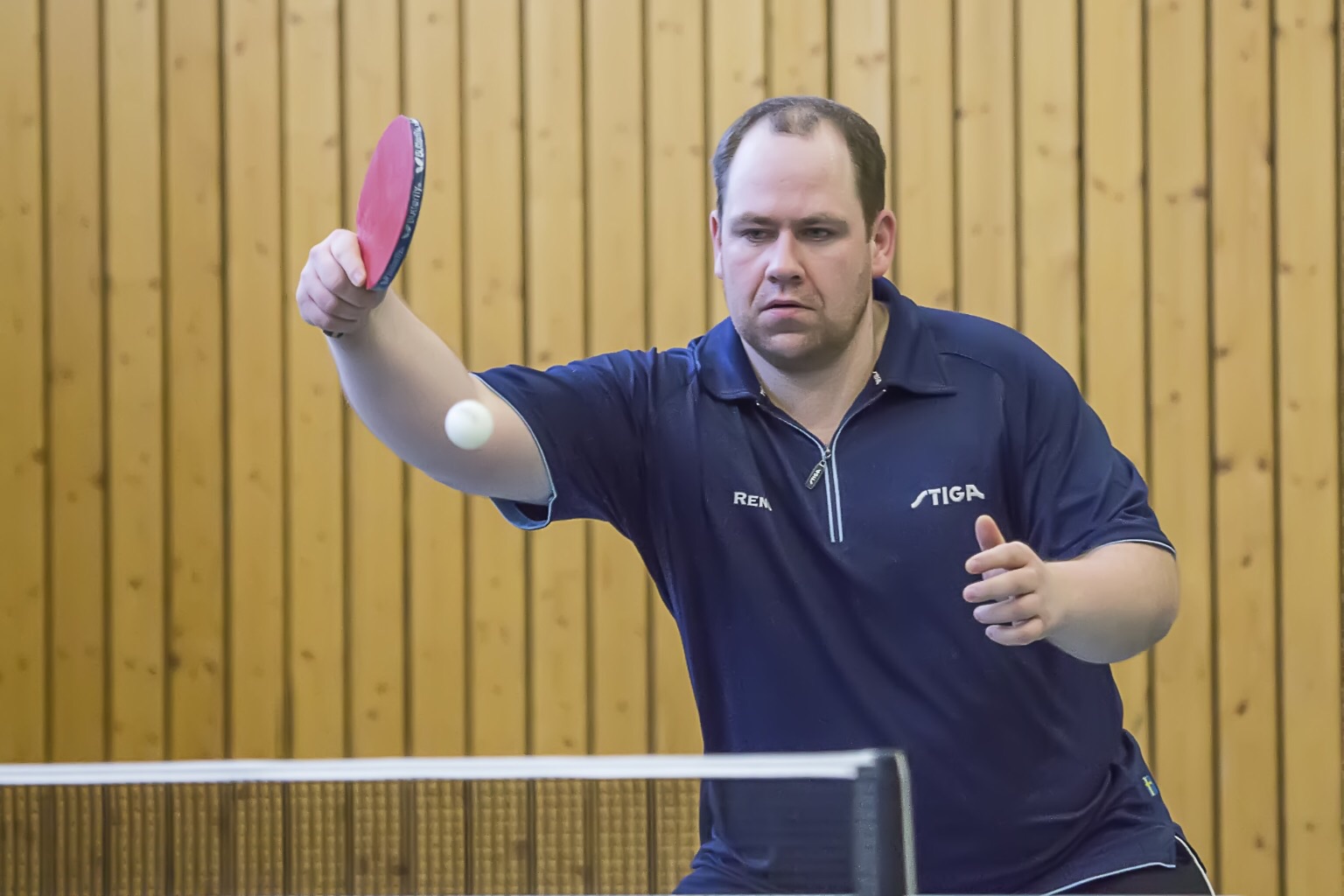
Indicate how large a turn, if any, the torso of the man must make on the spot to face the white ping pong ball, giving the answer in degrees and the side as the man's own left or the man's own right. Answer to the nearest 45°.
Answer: approximately 45° to the man's own right

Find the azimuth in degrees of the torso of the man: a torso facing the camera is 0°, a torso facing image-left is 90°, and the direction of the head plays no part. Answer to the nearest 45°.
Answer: approximately 0°

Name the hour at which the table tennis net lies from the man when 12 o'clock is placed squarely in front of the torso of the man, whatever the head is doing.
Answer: The table tennis net is roughly at 1 o'clock from the man.
